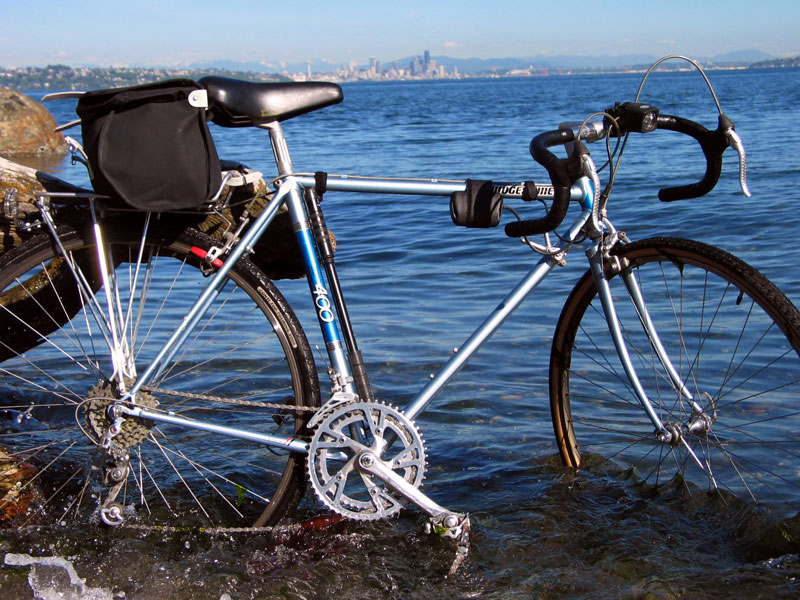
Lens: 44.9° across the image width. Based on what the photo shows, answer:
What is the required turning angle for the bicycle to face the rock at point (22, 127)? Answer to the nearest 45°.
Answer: approximately 135° to its left

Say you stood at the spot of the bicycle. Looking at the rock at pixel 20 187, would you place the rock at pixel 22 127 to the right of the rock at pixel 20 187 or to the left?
right

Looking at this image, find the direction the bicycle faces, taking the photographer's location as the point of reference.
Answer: facing to the right of the viewer

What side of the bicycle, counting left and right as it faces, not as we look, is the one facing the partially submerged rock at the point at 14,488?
back

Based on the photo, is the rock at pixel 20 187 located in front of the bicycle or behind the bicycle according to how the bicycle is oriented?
behind
